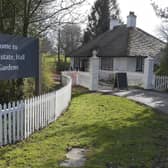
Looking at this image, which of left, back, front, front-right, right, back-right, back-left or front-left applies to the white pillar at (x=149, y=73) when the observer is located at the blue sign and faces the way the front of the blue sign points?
left

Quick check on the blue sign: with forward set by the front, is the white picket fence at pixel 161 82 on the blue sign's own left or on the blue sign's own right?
on the blue sign's own left

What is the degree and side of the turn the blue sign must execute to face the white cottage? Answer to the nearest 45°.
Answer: approximately 90° to its left

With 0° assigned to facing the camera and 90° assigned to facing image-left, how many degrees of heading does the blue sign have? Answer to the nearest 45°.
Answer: approximately 315°
